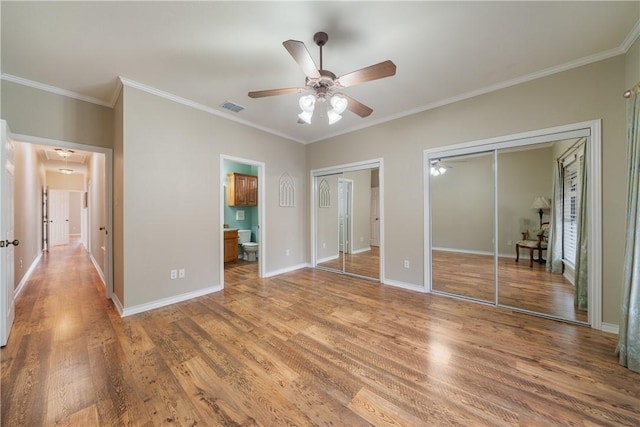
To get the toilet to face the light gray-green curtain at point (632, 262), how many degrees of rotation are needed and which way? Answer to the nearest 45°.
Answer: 0° — it already faces it

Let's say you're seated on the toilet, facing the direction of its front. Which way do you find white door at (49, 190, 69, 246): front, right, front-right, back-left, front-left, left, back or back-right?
back

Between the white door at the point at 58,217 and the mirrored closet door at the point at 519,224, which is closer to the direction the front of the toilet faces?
the mirrored closet door

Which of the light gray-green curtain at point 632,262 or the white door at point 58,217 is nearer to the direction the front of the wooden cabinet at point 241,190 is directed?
the light gray-green curtain

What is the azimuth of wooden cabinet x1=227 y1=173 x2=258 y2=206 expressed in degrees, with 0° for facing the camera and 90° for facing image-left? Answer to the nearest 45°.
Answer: approximately 315°

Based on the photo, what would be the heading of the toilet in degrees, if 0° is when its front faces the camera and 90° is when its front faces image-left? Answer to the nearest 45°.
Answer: approximately 315°

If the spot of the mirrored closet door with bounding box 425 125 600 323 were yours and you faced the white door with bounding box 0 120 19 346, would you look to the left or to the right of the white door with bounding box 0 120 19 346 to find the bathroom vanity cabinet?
right
